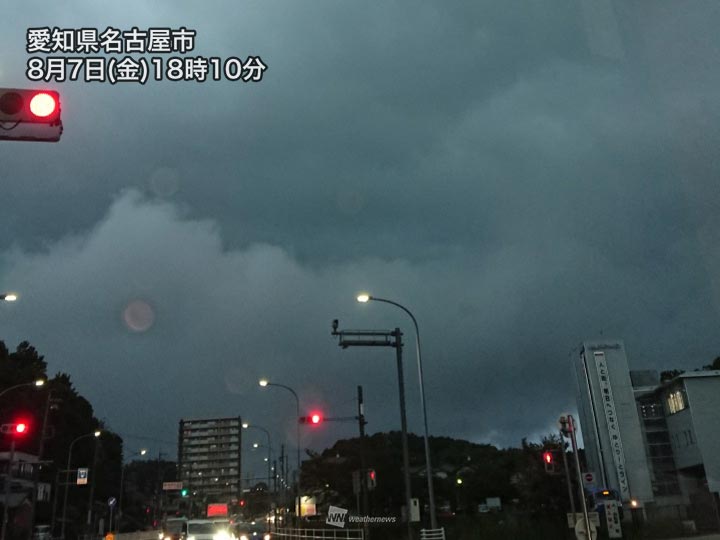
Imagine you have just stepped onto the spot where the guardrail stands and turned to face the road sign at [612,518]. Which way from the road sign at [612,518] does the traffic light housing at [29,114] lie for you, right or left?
right

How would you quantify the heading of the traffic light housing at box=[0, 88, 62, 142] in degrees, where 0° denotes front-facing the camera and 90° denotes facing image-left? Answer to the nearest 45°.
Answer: approximately 0°

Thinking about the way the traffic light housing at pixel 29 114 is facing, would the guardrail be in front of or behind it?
behind

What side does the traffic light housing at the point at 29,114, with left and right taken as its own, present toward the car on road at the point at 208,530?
back

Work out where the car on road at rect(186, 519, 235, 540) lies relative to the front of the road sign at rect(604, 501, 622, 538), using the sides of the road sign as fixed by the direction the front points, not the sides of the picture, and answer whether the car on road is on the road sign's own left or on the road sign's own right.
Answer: on the road sign's own right

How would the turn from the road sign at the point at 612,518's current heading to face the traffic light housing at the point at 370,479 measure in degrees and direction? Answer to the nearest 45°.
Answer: approximately 90° to its right

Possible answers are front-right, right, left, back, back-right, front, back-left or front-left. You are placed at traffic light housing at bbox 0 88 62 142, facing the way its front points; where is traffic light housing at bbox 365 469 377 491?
back-left

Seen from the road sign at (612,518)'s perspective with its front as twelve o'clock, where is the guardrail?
The guardrail is roughly at 4 o'clock from the road sign.
